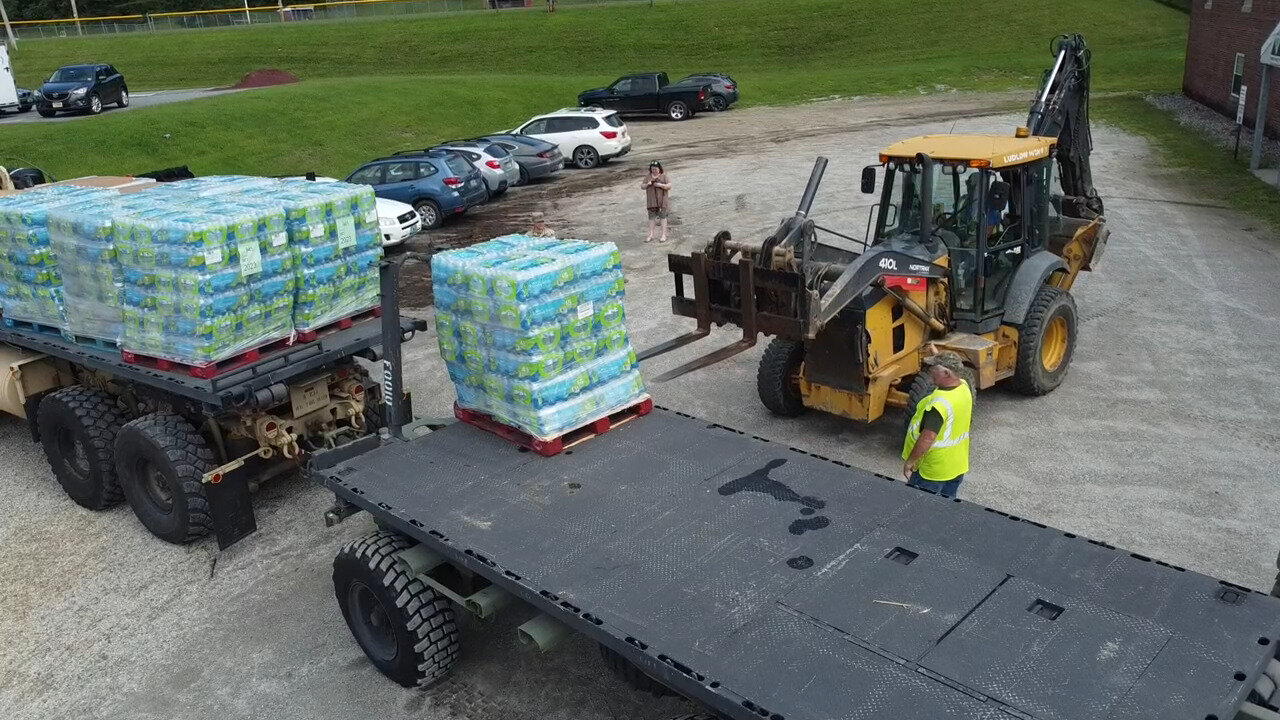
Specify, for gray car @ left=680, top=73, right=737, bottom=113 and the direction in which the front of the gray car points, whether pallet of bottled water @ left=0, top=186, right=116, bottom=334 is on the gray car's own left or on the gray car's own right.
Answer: on the gray car's own left

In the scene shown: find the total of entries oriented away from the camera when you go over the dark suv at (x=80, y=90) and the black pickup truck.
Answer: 0

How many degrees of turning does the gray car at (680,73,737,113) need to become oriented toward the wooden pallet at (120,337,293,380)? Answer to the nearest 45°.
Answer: approximately 135° to its left

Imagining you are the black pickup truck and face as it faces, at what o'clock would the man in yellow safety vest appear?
The man in yellow safety vest is roughly at 9 o'clock from the black pickup truck.

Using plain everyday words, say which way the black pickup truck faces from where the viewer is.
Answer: facing to the left of the viewer

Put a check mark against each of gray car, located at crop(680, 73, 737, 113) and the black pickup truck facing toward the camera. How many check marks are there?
0

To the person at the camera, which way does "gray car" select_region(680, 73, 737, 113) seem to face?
facing away from the viewer and to the left of the viewer

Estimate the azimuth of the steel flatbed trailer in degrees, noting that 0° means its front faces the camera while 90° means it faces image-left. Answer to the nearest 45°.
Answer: approximately 135°

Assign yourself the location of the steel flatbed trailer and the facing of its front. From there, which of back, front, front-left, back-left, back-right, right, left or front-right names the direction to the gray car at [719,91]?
front-right

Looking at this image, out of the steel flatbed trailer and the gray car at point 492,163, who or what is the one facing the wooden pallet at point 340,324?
the steel flatbed trailer

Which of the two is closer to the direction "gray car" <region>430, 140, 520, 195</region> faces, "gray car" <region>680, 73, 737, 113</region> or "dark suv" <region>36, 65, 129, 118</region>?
the dark suv

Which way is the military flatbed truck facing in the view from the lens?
facing away from the viewer and to the left of the viewer

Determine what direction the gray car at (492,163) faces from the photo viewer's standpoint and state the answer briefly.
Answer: facing away from the viewer and to the left of the viewer
